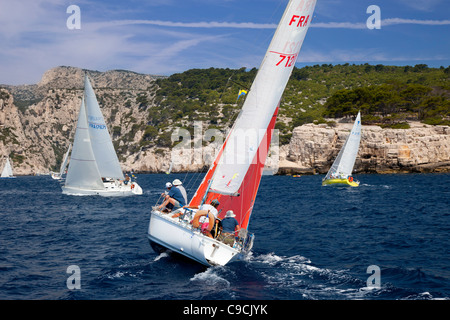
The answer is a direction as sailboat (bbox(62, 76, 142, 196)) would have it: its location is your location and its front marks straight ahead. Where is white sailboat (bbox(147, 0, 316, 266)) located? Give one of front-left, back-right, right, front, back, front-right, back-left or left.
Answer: left

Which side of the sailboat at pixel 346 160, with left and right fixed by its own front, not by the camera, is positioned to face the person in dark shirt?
left

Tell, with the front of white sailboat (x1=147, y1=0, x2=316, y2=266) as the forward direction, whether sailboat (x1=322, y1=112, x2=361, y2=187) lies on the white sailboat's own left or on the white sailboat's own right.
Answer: on the white sailboat's own right

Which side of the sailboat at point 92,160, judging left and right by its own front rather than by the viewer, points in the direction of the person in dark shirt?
left

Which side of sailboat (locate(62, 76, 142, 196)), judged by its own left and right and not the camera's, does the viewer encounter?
left

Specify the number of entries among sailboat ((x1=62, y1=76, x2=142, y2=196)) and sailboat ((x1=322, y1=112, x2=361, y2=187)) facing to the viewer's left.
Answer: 2

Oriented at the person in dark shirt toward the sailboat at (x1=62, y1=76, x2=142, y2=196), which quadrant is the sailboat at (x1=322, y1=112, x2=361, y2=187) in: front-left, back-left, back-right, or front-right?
front-right

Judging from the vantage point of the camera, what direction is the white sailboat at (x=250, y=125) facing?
facing away from the viewer and to the left of the viewer

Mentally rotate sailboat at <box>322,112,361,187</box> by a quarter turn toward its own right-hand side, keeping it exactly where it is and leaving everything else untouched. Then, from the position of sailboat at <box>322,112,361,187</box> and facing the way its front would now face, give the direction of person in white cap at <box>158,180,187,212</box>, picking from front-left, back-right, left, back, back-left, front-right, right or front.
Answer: back

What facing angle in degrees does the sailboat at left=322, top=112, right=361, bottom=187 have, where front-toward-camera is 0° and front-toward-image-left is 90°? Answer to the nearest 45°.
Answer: approximately 90°

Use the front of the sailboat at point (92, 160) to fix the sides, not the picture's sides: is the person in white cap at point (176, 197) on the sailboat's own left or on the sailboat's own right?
on the sailboat's own left

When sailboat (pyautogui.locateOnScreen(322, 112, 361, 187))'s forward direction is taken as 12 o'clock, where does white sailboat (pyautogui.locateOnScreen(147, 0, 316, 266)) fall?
The white sailboat is roughly at 9 o'clock from the sailboat.
